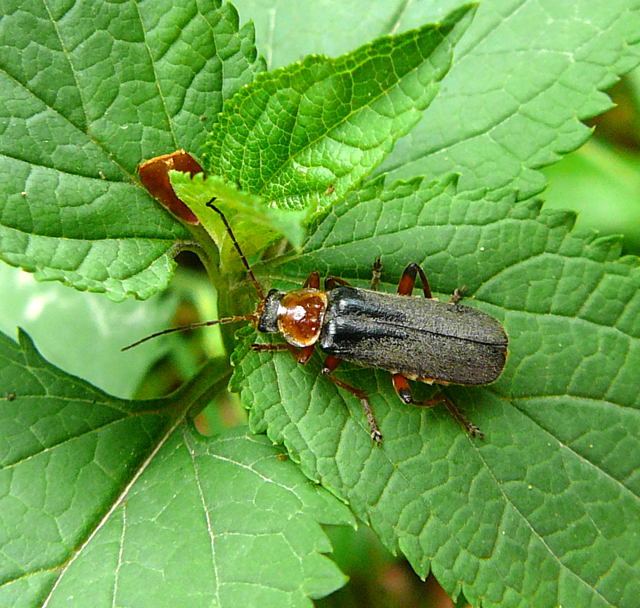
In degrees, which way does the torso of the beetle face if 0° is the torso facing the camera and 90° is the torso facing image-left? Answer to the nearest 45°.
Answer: approximately 90°

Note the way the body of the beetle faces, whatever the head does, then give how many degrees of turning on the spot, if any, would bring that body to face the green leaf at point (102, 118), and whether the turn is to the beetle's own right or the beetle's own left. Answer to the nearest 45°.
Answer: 0° — it already faces it

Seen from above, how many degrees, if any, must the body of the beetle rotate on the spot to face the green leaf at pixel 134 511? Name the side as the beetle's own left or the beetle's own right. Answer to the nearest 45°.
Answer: approximately 45° to the beetle's own left

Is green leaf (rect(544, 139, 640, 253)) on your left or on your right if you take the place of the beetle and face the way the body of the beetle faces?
on your right
